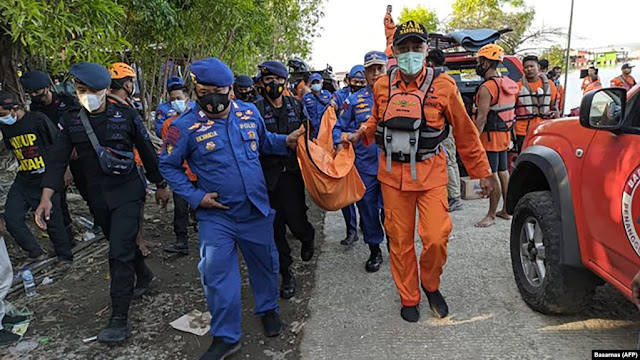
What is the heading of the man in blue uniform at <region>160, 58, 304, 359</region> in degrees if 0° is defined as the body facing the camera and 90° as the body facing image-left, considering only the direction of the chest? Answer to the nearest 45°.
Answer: approximately 0°

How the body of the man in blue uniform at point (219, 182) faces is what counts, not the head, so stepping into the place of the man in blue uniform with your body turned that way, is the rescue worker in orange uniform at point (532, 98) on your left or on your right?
on your left

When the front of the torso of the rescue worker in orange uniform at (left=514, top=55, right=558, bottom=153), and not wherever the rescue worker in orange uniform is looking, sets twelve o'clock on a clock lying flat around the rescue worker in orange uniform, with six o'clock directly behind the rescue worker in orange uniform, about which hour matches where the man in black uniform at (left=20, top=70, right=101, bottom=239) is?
The man in black uniform is roughly at 2 o'clock from the rescue worker in orange uniform.

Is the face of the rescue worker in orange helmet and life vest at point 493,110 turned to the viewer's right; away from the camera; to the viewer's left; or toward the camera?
to the viewer's left

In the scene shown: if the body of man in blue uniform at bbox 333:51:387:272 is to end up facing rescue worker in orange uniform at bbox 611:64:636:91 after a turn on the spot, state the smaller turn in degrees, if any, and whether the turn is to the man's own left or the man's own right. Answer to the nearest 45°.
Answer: approximately 135° to the man's own left

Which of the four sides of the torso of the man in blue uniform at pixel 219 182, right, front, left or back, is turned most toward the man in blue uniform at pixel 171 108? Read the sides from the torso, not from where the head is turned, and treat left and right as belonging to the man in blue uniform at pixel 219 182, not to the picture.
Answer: back
